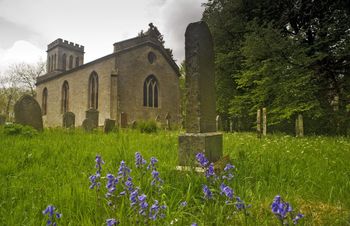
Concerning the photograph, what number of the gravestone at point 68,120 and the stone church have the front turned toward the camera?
1

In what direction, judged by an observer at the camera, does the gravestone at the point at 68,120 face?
facing the viewer

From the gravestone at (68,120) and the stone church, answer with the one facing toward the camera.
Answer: the gravestone

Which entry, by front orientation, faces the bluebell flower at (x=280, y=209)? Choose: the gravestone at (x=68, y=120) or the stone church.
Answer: the gravestone
